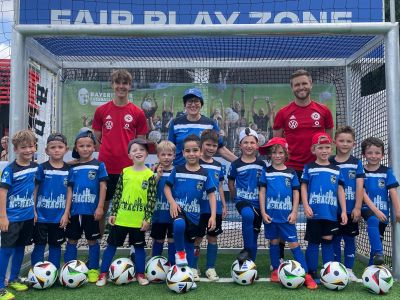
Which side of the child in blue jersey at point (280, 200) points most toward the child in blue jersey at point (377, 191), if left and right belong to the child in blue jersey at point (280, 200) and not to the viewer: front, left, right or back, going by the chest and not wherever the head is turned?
left

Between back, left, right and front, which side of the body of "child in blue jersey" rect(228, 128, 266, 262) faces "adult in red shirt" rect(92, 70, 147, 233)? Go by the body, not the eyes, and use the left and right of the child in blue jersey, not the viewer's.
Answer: right

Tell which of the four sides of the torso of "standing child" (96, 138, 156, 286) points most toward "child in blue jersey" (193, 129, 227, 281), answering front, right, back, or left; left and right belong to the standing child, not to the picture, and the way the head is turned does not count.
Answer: left

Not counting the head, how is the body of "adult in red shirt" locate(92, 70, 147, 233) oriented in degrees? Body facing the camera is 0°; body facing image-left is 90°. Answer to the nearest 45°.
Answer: approximately 0°

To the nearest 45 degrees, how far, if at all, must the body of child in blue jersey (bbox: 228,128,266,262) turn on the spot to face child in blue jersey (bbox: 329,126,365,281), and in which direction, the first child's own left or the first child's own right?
approximately 90° to the first child's own left
